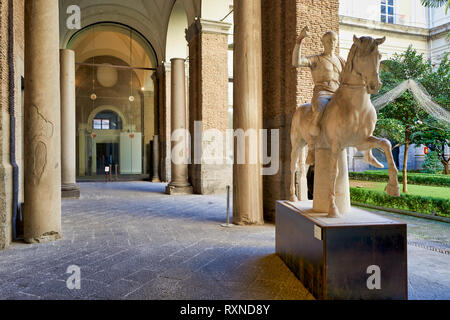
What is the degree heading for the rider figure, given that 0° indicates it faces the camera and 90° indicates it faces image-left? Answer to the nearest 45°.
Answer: approximately 315°

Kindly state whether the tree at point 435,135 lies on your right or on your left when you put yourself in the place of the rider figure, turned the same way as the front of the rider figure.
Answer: on your left

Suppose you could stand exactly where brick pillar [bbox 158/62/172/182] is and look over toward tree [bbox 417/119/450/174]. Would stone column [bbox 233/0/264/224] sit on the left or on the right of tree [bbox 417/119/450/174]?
right

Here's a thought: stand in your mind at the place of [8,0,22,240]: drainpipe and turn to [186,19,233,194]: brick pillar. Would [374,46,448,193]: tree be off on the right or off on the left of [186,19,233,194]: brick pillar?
right

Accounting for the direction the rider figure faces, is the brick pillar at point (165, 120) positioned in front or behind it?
behind

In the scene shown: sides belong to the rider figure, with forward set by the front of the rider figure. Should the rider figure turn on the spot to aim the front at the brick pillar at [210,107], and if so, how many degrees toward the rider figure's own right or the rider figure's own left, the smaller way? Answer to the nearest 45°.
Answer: approximately 180°

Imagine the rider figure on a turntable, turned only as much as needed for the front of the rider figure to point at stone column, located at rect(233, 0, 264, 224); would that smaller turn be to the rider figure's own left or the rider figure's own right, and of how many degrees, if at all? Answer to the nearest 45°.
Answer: approximately 180°
